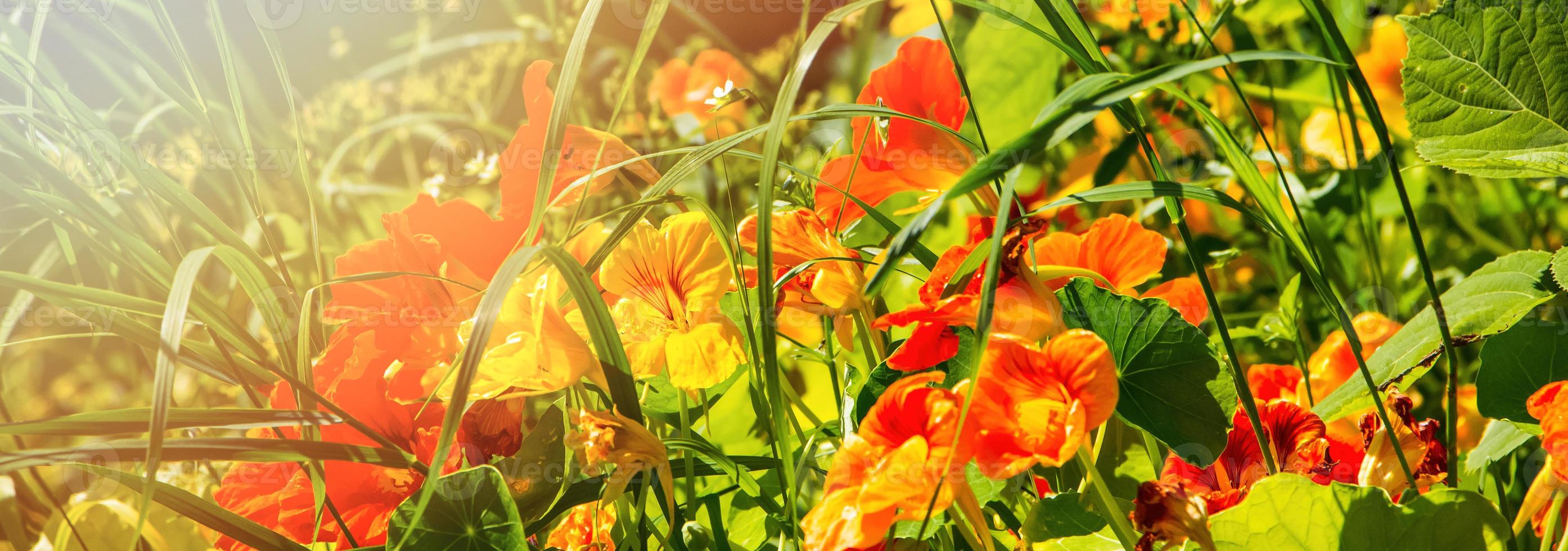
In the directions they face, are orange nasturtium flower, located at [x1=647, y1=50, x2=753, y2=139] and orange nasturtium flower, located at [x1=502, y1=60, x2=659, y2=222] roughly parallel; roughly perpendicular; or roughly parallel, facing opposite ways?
roughly perpendicular

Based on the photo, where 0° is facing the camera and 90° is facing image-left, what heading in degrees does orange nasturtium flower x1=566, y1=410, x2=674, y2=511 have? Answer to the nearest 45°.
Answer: approximately 90°

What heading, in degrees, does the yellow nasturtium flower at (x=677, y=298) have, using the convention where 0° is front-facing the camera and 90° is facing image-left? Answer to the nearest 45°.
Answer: approximately 0°
